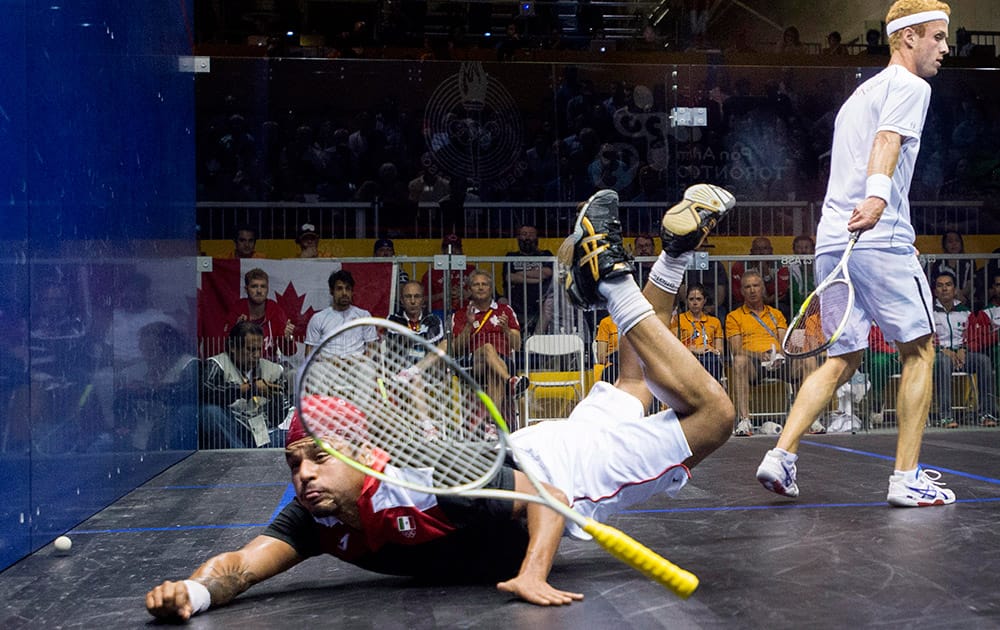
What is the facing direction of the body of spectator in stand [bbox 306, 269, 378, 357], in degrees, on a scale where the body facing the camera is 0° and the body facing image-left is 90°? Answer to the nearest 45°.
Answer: approximately 0°

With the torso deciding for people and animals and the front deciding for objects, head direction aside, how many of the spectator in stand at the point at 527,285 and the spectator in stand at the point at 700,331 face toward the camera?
2

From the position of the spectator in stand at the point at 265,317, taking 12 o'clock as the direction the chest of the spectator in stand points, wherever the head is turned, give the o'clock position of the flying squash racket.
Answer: The flying squash racket is roughly at 12 o'clock from the spectator in stand.

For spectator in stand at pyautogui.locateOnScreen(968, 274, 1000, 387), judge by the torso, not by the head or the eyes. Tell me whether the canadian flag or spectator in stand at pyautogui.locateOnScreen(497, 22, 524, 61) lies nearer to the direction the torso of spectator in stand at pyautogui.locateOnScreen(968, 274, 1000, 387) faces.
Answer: the canadian flag

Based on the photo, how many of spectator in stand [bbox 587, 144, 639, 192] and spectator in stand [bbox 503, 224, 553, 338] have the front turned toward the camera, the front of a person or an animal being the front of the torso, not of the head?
2

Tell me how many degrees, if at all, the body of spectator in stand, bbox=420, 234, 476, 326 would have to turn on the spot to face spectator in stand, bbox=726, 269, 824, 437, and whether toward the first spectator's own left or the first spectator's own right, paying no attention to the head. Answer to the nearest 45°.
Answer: approximately 90° to the first spectator's own left
